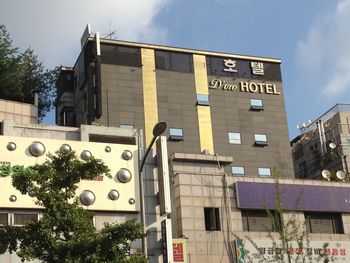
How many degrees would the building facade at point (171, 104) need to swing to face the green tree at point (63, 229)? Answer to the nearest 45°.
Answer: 0° — it already faces it

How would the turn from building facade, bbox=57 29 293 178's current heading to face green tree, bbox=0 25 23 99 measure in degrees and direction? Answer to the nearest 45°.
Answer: approximately 45° to its right

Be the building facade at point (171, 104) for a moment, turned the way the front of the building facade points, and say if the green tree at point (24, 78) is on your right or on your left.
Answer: on your right

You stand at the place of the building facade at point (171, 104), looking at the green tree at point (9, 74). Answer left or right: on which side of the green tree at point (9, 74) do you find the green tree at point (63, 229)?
left

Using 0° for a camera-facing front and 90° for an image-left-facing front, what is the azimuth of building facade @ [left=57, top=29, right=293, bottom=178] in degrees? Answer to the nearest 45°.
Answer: approximately 0°
